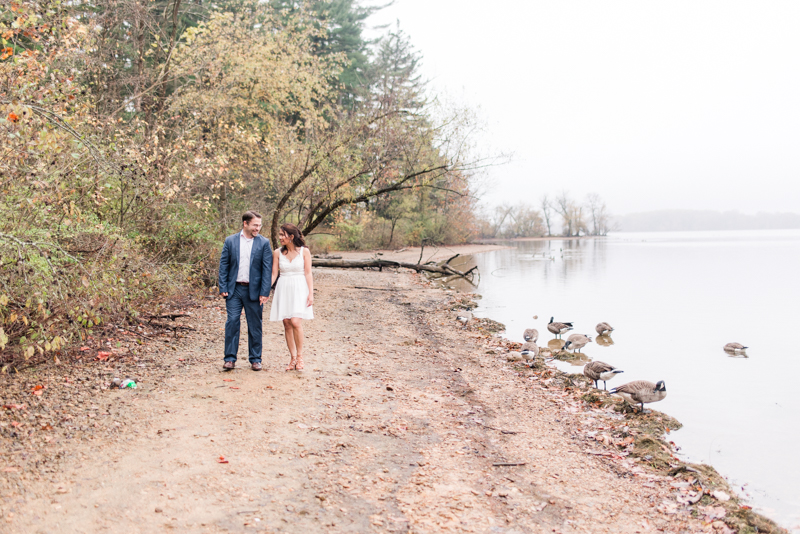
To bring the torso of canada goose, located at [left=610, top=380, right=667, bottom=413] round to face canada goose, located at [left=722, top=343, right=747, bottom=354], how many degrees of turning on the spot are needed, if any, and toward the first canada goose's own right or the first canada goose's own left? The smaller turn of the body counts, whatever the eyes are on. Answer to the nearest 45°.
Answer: approximately 90° to the first canada goose's own left

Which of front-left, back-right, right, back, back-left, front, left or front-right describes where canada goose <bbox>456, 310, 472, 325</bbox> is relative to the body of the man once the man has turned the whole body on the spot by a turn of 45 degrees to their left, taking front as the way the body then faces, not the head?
left

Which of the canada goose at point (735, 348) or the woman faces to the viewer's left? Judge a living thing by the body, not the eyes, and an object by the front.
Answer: the canada goose

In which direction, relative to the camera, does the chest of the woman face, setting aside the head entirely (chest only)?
toward the camera

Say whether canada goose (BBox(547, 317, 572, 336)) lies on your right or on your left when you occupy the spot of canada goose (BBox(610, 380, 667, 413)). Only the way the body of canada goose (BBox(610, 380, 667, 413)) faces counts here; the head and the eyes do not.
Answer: on your left

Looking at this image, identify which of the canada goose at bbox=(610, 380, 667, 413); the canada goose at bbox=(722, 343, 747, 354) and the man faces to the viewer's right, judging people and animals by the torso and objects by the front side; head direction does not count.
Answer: the canada goose at bbox=(610, 380, 667, 413)

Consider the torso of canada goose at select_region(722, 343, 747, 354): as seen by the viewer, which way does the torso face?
to the viewer's left

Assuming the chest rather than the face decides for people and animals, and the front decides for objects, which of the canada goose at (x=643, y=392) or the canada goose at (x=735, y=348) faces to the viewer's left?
the canada goose at (x=735, y=348)

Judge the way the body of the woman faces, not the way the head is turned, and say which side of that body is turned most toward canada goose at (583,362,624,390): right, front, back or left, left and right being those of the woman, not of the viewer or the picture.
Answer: left

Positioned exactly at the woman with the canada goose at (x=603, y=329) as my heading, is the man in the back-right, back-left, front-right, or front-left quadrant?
back-left

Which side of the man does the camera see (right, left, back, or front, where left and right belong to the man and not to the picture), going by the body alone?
front

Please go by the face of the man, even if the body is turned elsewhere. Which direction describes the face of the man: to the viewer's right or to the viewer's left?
to the viewer's right

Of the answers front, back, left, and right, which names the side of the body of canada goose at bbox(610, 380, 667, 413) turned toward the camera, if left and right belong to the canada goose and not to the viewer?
right

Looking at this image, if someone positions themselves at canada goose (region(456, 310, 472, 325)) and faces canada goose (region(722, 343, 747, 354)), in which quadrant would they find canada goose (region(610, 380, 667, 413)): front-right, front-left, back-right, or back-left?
front-right

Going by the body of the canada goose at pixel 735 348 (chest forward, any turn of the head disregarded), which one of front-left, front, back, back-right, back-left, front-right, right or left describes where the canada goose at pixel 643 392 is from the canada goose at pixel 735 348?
left
